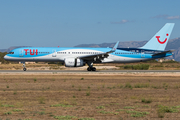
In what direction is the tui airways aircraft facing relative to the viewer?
to the viewer's left
